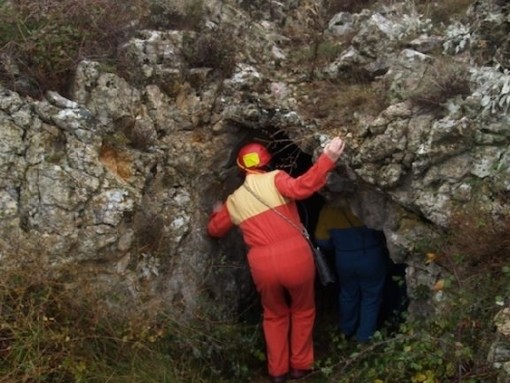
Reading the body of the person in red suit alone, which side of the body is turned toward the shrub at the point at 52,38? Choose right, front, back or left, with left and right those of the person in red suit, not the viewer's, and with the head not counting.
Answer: left

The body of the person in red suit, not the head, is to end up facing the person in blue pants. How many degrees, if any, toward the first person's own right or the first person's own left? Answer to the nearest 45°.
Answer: approximately 45° to the first person's own right

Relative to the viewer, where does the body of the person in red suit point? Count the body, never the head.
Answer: away from the camera

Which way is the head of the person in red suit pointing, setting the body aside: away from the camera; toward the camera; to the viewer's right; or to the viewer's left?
away from the camera
